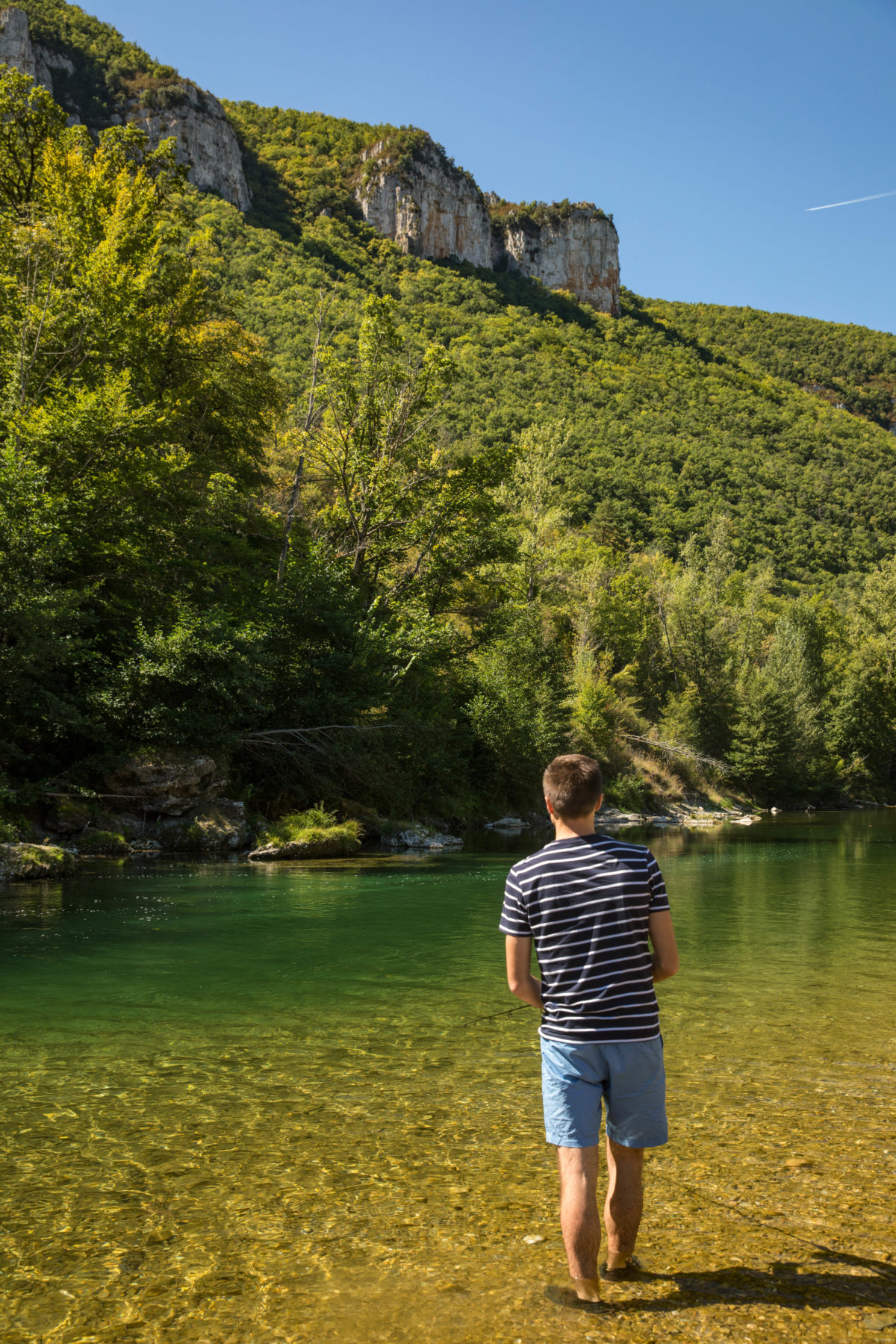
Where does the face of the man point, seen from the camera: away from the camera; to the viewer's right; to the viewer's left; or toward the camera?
away from the camera

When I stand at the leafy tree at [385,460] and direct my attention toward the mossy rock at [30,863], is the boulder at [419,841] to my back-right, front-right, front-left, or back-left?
front-left

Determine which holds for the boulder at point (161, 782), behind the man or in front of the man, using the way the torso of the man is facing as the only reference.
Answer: in front

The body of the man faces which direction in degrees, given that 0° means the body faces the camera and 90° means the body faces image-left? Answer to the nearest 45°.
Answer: approximately 180°

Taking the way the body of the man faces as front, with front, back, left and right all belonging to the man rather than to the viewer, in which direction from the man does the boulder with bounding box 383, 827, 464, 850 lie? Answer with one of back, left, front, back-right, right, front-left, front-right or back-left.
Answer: front

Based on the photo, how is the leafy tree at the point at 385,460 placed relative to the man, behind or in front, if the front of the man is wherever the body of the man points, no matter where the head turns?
in front
